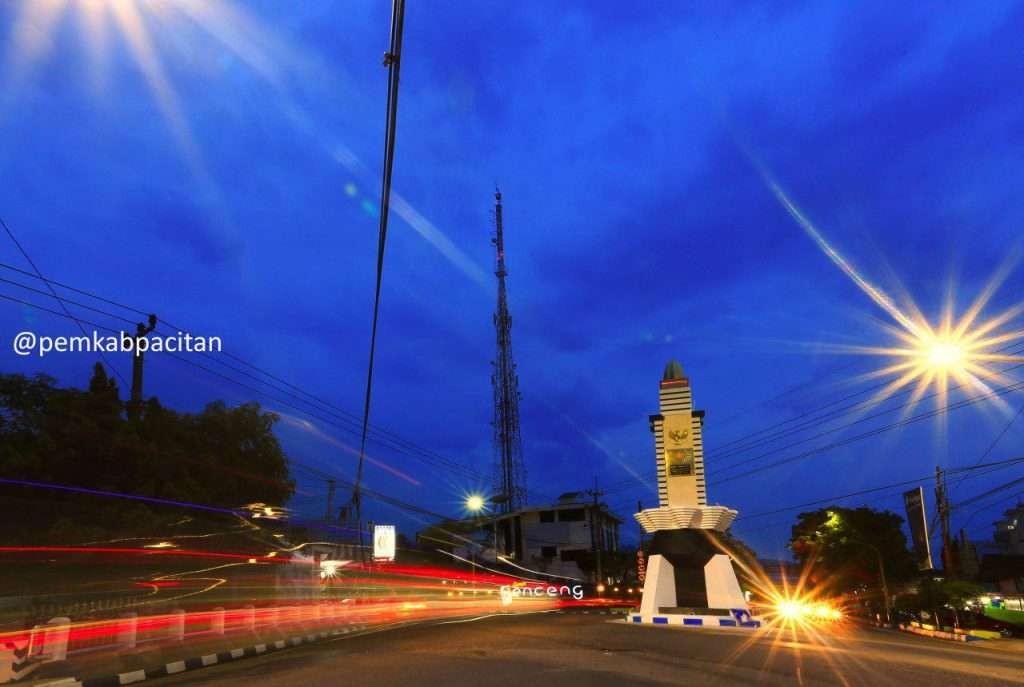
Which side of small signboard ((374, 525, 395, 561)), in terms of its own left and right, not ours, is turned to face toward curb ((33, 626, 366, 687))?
front

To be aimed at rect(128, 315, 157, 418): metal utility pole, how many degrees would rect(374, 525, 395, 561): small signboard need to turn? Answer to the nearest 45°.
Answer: approximately 45° to its right

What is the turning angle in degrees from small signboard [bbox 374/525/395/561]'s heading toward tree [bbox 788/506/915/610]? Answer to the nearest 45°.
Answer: approximately 90° to its left

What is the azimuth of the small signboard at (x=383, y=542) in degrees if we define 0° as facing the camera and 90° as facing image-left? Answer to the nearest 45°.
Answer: approximately 0°

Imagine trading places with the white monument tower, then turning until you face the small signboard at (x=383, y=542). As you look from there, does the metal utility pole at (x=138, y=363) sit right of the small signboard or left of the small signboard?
left

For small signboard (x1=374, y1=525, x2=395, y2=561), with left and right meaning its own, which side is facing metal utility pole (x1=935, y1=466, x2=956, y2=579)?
left

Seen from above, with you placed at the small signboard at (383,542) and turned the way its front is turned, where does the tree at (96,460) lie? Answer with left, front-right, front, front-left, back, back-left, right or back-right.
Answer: front-right

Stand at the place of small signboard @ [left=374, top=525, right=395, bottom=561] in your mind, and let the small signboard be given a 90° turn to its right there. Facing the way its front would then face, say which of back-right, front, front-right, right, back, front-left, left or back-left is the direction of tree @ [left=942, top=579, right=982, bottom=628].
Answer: back-left

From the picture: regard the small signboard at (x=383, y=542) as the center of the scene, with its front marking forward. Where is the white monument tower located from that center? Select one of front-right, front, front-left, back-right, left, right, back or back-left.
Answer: front-left
